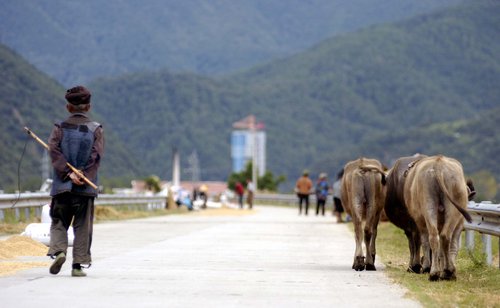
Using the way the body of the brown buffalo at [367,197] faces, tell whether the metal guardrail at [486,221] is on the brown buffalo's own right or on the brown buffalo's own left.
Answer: on the brown buffalo's own right

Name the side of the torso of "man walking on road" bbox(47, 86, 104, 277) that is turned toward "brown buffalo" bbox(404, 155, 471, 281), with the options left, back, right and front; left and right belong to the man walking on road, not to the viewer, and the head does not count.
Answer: right

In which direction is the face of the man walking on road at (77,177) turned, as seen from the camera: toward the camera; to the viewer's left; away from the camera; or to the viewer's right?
away from the camera

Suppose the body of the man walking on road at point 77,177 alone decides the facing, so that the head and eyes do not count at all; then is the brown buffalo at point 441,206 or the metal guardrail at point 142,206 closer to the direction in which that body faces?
the metal guardrail

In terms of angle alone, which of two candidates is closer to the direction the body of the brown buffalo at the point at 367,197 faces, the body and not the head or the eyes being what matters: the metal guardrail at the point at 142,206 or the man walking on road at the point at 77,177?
the metal guardrail

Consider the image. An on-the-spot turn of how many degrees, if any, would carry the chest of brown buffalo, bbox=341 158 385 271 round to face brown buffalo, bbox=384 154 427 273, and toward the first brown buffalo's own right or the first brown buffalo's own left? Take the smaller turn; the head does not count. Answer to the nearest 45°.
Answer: approximately 90° to the first brown buffalo's own right

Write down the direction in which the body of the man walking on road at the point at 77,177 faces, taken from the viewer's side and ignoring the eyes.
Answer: away from the camera

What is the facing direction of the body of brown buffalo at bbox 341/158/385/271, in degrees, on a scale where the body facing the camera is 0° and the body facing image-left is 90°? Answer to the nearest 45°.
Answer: approximately 180°

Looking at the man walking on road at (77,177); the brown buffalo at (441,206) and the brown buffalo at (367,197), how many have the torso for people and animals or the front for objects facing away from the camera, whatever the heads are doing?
3

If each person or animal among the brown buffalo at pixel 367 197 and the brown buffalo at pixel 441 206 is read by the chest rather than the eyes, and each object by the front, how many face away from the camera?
2

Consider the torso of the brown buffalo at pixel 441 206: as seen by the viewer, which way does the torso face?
away from the camera

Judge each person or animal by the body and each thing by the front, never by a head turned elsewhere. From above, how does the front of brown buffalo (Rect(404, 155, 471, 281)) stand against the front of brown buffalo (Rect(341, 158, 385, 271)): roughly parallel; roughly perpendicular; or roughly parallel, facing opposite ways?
roughly parallel
